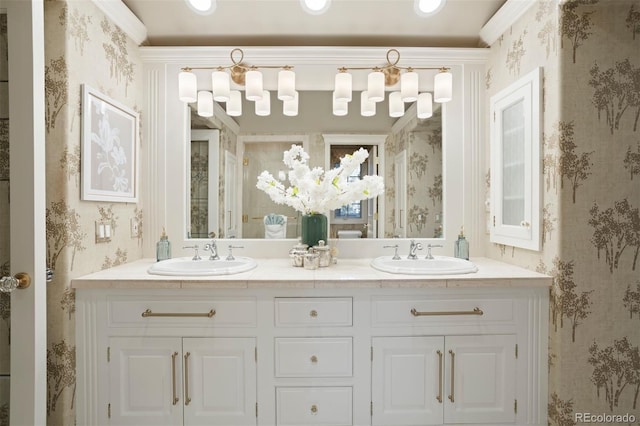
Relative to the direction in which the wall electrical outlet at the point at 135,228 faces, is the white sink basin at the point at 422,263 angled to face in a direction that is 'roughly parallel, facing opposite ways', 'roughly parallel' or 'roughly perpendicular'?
roughly perpendicular

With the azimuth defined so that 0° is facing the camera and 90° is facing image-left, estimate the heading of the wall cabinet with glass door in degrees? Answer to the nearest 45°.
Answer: approximately 45°

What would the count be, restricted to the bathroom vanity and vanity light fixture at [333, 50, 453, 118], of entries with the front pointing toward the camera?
2

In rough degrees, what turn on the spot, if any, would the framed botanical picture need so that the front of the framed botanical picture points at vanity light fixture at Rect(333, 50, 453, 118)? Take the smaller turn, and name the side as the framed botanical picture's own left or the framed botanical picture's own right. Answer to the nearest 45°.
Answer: approximately 45° to the framed botanical picture's own left

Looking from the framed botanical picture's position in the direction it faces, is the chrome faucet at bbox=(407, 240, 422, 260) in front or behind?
in front

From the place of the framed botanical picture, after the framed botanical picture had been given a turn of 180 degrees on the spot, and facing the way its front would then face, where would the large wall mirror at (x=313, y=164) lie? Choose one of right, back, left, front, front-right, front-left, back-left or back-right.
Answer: back-right
